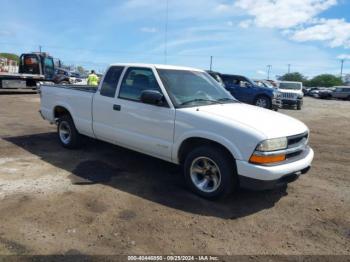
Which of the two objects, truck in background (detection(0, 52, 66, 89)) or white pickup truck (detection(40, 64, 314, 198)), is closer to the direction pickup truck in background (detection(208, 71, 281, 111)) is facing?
the white pickup truck

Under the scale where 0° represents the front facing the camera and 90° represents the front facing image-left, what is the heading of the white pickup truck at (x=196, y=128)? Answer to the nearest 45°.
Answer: approximately 315°

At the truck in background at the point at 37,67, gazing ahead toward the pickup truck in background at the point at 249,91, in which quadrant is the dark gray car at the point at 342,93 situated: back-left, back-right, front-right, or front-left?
front-left

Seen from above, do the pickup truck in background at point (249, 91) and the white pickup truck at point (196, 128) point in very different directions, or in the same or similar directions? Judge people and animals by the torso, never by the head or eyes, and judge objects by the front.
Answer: same or similar directions

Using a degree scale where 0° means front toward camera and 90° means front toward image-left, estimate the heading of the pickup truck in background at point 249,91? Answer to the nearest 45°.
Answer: approximately 315°

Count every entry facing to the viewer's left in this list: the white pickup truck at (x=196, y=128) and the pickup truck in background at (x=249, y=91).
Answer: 0

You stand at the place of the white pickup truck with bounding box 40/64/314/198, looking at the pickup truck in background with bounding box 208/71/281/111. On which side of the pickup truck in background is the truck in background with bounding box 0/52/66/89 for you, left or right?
left

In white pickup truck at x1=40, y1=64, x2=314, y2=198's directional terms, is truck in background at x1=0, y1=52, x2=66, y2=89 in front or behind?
behind

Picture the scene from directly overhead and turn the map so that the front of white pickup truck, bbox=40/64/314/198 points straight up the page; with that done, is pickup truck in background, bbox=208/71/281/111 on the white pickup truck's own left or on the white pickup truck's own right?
on the white pickup truck's own left

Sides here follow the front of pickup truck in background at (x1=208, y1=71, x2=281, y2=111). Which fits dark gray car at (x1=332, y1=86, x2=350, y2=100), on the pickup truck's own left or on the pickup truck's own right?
on the pickup truck's own left
